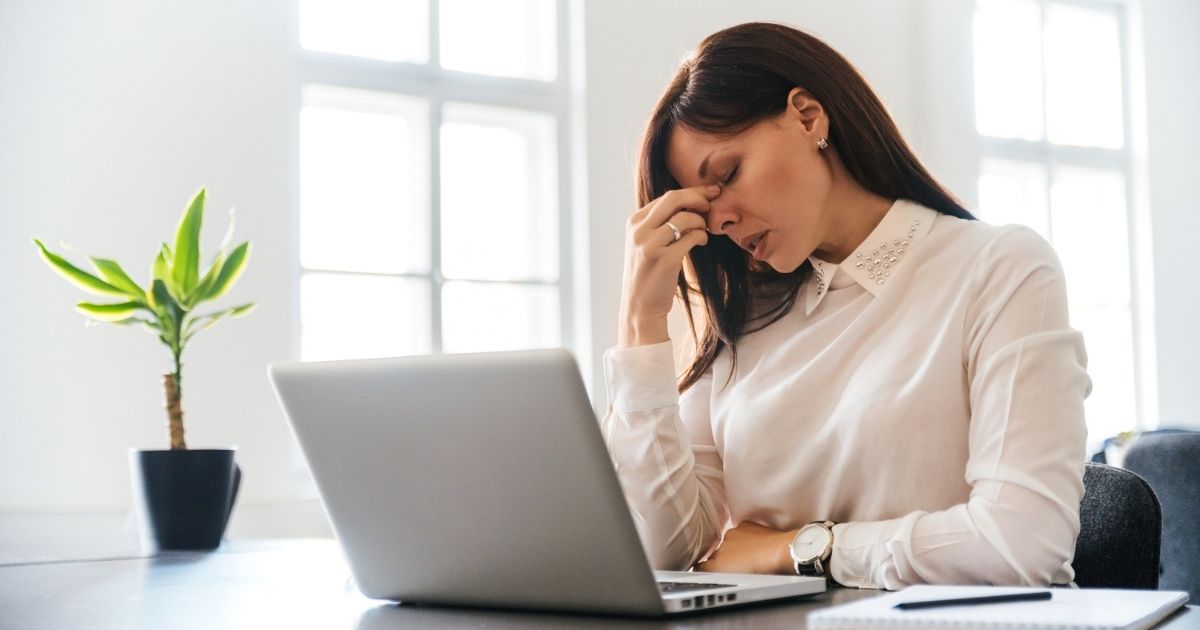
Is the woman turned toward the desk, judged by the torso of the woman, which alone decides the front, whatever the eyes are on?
yes

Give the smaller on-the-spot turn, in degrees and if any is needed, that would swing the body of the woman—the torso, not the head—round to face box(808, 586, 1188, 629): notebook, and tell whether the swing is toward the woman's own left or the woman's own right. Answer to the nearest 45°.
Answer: approximately 45° to the woman's own left

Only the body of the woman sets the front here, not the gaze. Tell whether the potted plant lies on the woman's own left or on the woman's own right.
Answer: on the woman's own right

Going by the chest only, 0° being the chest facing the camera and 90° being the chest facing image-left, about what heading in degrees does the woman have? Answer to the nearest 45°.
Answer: approximately 45°

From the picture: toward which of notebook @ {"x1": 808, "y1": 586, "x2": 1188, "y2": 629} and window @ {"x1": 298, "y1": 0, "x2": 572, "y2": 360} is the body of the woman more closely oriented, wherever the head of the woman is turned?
the notebook

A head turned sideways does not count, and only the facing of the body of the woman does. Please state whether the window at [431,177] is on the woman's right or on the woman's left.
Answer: on the woman's right
